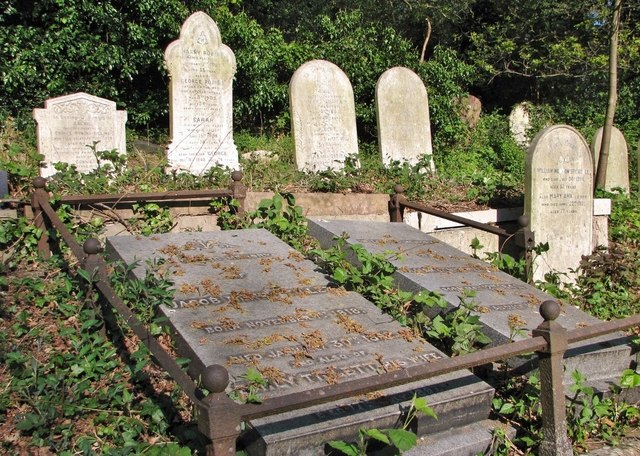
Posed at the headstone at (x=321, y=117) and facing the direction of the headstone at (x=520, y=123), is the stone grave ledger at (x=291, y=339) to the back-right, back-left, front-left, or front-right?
back-right

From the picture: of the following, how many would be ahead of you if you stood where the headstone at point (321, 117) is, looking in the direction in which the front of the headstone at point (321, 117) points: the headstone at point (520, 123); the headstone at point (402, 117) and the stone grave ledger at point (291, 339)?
1

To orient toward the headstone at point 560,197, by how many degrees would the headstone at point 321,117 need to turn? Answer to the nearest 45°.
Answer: approximately 45° to its left

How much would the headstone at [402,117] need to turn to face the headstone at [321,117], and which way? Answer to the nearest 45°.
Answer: approximately 45° to its right

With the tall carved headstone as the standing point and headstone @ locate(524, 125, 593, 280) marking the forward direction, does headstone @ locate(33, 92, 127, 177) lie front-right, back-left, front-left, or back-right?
back-right

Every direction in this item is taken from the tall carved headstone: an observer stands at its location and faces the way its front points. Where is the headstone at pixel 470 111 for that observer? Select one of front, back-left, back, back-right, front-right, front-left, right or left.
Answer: back-left

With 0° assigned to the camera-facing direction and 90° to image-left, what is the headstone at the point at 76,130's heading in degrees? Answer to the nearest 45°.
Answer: approximately 0°
